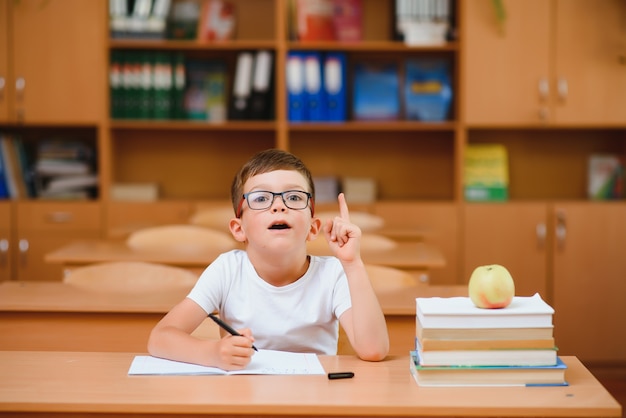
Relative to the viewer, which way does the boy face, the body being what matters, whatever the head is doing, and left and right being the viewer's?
facing the viewer

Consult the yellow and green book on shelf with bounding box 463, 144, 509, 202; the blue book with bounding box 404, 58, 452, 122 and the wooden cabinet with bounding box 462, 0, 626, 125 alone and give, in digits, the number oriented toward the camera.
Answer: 3

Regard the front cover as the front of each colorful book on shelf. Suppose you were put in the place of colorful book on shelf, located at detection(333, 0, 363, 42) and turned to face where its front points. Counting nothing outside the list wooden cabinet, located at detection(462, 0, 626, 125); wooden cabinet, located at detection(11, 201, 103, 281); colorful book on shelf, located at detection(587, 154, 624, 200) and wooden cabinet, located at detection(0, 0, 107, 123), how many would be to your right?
2

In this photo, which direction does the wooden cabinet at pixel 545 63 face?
toward the camera

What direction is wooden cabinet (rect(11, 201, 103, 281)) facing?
toward the camera

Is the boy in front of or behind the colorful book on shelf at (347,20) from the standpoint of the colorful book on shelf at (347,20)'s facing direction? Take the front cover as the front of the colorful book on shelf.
in front

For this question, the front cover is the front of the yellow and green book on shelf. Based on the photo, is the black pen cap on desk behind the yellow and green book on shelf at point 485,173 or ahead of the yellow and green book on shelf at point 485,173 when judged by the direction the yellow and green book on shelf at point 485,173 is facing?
ahead

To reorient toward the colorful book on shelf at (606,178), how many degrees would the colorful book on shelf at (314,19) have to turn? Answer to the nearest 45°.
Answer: approximately 90° to its left

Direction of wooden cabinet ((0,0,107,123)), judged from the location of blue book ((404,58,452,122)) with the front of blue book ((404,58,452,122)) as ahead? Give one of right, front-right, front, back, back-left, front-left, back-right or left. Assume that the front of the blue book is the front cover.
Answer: right

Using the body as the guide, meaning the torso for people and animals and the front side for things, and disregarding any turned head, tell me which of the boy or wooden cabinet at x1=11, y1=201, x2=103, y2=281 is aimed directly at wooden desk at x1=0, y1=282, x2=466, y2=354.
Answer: the wooden cabinet

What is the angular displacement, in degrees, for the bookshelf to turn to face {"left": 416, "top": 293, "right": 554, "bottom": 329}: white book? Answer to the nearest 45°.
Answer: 0° — it already faces it

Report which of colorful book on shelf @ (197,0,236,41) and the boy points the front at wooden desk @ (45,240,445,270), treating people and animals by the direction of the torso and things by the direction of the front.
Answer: the colorful book on shelf

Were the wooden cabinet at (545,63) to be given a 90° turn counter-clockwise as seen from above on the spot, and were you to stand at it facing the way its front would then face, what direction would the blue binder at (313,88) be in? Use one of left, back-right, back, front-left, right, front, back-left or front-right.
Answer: back

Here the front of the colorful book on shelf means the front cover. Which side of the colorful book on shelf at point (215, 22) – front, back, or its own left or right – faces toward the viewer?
front
